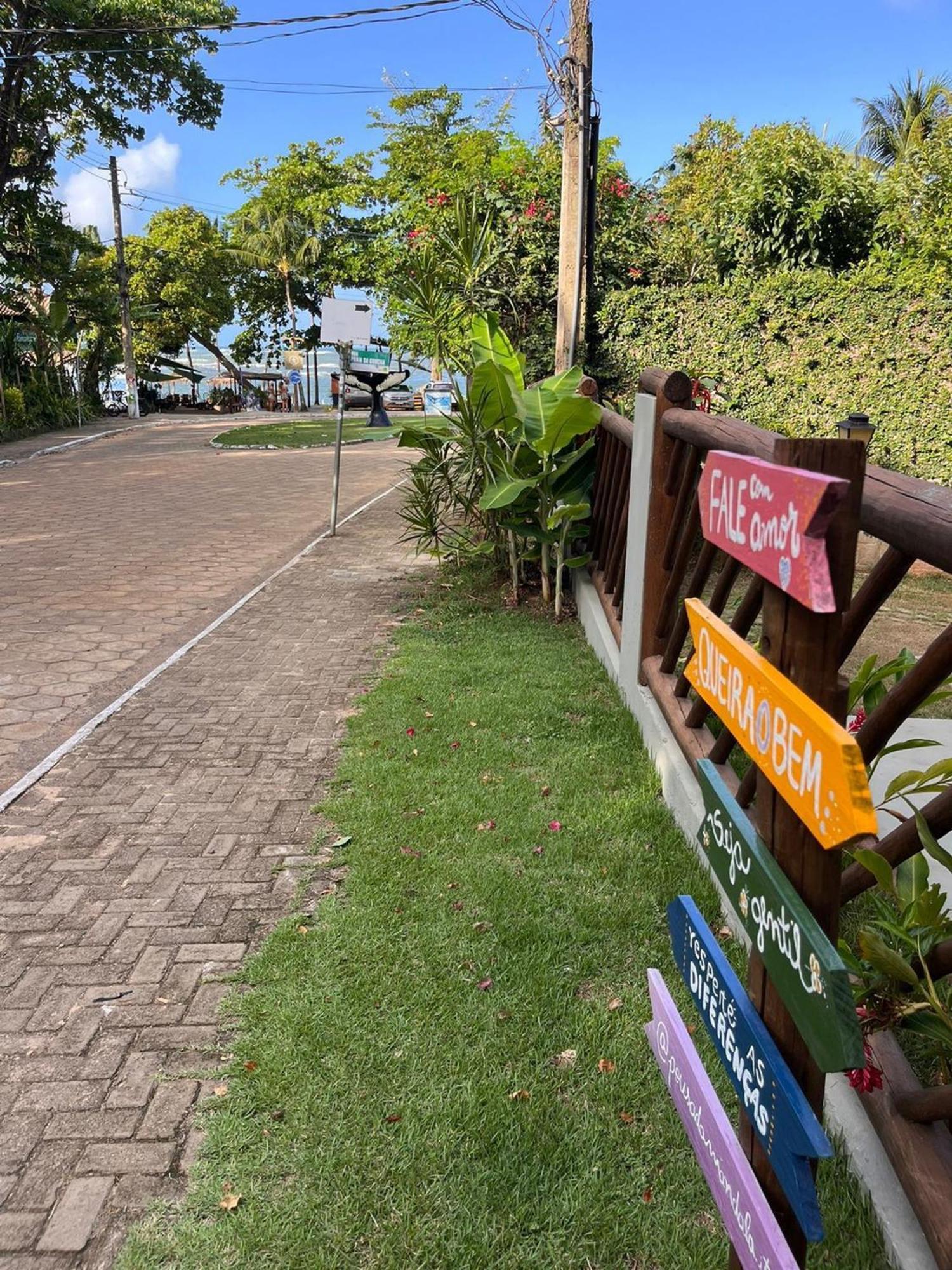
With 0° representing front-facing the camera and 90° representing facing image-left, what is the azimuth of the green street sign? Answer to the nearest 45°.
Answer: approximately 0°

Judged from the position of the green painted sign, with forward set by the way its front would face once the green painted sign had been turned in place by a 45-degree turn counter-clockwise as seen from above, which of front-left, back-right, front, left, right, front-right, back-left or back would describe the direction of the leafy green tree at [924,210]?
back

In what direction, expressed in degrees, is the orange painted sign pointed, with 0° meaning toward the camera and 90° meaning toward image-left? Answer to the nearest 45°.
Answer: approximately 45°

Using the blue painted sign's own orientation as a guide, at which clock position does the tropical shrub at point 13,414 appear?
The tropical shrub is roughly at 3 o'clock from the blue painted sign.

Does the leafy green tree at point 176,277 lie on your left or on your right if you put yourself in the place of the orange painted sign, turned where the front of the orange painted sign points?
on your right
